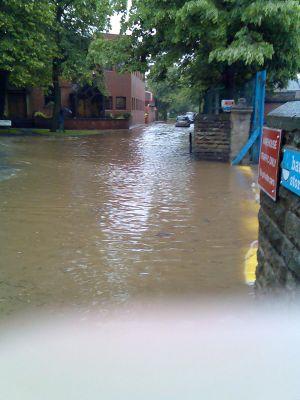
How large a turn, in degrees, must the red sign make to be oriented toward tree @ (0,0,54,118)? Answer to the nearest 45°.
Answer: approximately 90° to its right

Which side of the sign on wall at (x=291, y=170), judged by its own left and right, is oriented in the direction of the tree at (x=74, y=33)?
right

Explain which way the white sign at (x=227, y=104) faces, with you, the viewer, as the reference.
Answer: facing the viewer

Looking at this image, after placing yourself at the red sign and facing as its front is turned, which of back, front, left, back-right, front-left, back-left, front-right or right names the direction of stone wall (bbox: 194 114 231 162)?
back-right

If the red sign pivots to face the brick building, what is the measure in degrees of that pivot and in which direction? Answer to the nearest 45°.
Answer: approximately 90° to its right

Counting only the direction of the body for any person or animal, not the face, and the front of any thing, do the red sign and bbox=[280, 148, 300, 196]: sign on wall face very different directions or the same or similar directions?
same or similar directions

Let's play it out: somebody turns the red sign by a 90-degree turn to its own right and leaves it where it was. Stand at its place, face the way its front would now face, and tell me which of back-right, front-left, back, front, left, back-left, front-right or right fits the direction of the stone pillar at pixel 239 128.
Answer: front-right

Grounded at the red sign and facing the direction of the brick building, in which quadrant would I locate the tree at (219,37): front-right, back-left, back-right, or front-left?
front-right

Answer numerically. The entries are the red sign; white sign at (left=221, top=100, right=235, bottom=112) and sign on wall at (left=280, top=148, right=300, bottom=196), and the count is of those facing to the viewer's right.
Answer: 0

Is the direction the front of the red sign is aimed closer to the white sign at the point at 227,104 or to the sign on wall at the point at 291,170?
the sign on wall

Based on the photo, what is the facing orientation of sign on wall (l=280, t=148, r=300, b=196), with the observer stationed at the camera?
facing the viewer and to the left of the viewer

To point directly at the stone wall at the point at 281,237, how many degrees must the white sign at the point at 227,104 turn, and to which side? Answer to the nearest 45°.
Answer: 0° — it already faces it

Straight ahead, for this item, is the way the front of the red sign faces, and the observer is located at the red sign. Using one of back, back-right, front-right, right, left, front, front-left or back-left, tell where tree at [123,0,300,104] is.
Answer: back-right

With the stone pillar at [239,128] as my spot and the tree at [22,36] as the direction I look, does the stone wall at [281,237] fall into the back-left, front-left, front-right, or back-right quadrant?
back-left

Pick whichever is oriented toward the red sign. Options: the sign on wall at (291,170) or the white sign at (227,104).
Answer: the white sign

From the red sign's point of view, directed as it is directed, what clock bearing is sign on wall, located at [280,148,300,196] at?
The sign on wall is roughly at 10 o'clock from the red sign.
